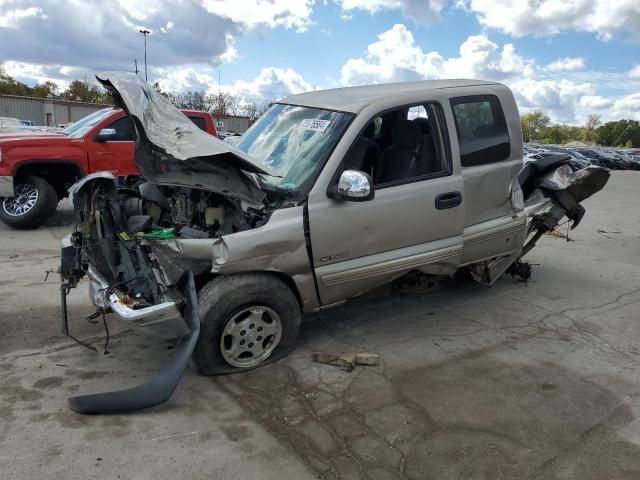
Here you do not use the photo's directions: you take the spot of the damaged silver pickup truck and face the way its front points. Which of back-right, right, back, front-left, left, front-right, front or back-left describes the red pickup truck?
right

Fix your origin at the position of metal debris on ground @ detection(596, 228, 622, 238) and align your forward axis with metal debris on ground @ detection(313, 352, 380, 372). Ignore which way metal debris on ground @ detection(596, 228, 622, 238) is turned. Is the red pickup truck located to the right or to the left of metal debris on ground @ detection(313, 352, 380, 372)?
right

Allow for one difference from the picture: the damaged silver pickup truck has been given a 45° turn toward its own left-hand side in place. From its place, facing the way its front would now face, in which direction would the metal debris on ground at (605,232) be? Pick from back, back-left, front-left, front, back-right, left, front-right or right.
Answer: back-left

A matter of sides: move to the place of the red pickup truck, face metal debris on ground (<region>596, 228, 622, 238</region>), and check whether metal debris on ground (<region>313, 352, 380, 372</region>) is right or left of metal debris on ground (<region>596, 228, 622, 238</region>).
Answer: right

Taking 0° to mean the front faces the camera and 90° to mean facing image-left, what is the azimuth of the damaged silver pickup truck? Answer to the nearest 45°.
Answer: approximately 45°
